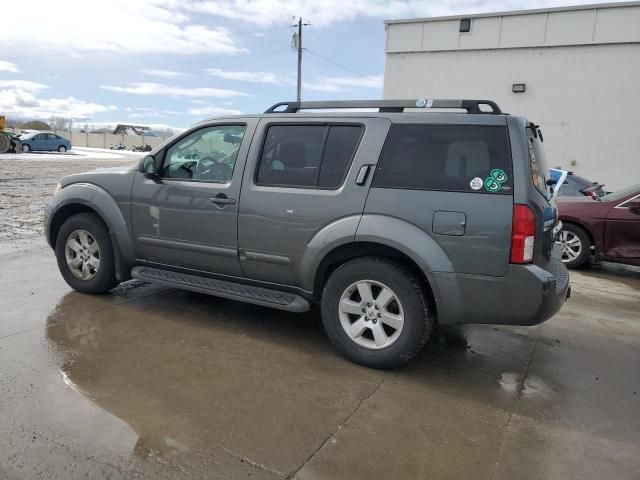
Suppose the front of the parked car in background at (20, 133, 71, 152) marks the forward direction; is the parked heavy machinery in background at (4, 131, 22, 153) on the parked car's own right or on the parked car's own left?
on the parked car's own left

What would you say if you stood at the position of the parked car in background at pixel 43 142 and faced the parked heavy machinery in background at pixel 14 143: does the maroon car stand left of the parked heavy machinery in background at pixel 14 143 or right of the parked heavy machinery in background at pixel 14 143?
left

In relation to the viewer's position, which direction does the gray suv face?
facing away from the viewer and to the left of the viewer

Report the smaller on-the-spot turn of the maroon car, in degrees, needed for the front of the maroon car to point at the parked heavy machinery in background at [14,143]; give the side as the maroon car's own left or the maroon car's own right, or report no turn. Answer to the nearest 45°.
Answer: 0° — it already faces it

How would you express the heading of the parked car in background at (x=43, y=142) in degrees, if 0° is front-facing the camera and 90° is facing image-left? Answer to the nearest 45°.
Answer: approximately 90°

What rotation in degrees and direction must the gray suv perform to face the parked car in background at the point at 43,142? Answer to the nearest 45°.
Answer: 0° — it already faces it

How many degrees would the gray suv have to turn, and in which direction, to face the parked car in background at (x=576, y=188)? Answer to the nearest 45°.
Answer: approximately 90° to its right

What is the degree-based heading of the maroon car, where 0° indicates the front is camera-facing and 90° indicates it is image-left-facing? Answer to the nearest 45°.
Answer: approximately 90°

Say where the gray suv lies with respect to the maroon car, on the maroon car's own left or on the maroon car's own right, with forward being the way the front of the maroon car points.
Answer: on the maroon car's own left
